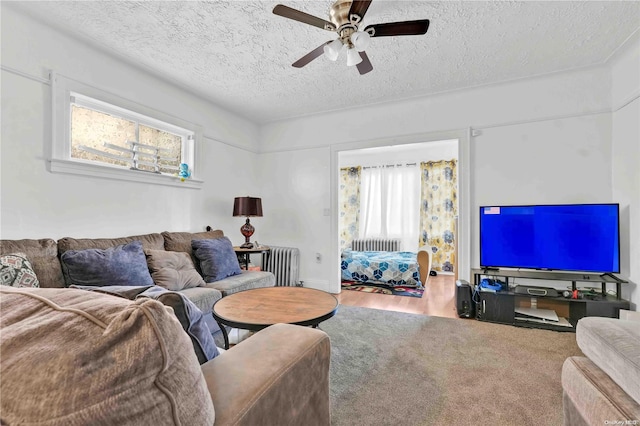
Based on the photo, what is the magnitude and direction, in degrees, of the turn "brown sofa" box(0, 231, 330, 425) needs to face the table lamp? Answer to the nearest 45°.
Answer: approximately 45° to its left

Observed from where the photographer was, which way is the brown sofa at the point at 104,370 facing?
facing away from the viewer and to the right of the viewer

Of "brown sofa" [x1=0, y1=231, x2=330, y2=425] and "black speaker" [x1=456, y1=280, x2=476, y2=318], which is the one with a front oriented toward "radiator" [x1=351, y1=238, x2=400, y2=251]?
the brown sofa

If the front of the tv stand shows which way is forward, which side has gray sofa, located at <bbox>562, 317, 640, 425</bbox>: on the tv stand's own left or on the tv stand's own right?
on the tv stand's own left
